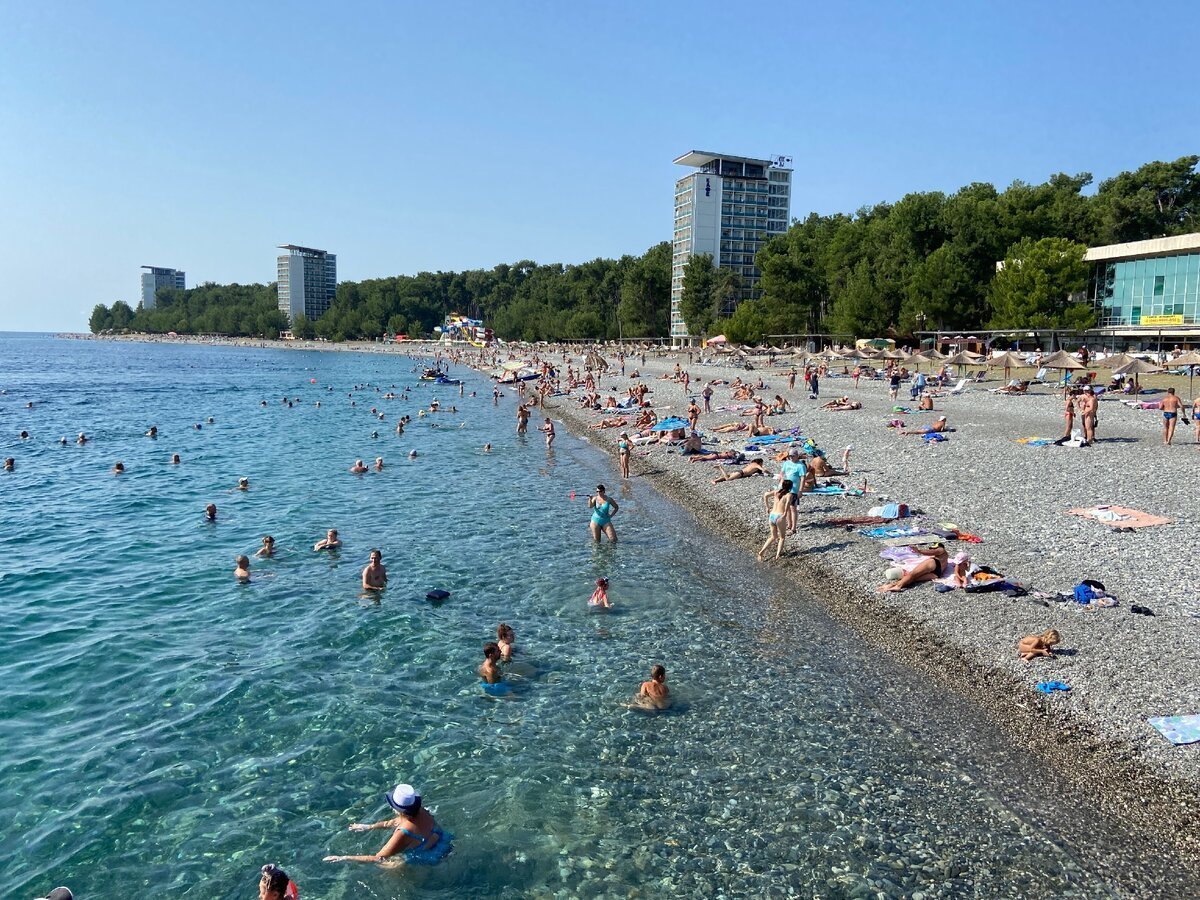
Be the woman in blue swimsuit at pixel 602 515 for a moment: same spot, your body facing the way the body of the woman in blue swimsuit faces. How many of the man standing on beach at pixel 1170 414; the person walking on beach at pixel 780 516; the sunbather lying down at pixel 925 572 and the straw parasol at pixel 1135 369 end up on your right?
0

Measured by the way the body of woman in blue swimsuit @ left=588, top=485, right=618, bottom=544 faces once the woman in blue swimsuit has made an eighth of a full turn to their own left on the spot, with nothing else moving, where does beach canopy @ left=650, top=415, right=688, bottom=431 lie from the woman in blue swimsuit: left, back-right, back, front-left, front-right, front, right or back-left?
back-left

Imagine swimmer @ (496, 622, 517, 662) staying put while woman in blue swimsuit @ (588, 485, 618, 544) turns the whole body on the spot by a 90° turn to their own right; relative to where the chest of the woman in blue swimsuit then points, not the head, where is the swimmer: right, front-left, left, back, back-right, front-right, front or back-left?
left

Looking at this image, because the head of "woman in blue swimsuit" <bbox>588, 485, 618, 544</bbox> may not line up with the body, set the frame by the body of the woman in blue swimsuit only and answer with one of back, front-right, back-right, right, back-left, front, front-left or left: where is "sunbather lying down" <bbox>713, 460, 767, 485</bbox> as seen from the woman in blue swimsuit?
back-left

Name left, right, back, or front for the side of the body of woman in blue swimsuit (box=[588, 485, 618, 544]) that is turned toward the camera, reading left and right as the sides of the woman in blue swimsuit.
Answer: front
